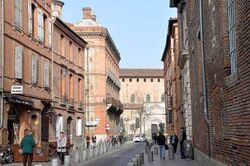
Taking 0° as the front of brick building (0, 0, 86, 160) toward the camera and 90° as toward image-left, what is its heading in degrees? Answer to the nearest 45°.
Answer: approximately 315°
